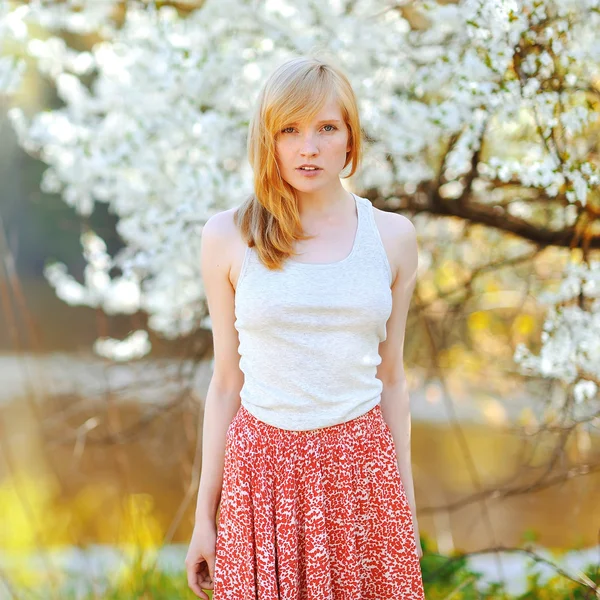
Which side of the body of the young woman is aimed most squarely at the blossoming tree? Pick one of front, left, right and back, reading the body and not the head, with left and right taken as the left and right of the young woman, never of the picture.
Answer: back

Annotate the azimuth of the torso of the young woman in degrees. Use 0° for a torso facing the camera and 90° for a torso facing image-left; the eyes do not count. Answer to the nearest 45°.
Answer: approximately 0°
